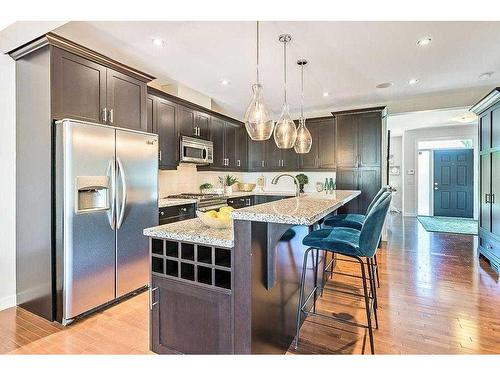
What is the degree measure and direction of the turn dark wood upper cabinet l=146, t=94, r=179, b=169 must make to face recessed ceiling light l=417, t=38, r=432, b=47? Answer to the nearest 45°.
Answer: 0° — it already faces it

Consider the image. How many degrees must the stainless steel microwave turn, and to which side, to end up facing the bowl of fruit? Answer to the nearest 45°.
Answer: approximately 45° to its right

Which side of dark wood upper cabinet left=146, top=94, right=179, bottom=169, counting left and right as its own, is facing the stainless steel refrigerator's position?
right

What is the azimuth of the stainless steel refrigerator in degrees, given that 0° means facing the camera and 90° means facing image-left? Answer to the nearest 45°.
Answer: approximately 315°

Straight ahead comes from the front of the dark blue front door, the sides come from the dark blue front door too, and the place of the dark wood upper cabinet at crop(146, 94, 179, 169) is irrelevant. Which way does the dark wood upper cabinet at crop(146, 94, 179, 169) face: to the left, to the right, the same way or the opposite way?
to the left

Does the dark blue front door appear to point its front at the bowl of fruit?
yes

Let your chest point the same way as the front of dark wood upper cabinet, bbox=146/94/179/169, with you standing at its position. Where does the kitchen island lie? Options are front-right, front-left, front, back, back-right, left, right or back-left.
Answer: front-right

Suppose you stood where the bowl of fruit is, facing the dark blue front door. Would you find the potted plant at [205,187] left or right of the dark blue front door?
left

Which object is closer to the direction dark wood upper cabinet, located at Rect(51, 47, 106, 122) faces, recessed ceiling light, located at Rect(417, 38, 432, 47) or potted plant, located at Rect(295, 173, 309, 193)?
the recessed ceiling light

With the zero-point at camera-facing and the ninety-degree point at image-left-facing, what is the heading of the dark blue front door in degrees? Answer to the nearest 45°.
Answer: approximately 0°
